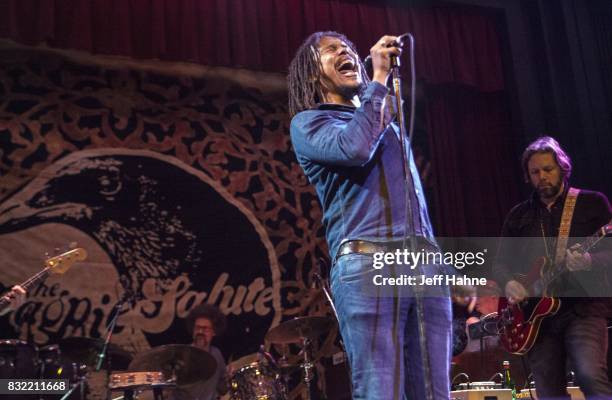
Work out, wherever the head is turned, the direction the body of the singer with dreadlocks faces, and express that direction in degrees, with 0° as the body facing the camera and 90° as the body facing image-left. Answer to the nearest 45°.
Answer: approximately 315°

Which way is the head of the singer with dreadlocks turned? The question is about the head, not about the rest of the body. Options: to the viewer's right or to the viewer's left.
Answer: to the viewer's right

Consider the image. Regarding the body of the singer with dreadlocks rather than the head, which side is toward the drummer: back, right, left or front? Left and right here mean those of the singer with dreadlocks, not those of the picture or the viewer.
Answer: back

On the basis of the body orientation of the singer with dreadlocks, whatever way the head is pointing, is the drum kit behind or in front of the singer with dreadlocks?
behind

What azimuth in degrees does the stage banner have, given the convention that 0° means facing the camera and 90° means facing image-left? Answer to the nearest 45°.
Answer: approximately 0°

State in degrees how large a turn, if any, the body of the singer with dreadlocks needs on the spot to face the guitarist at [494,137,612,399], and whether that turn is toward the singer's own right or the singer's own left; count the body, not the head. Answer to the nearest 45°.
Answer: approximately 90° to the singer's own left
